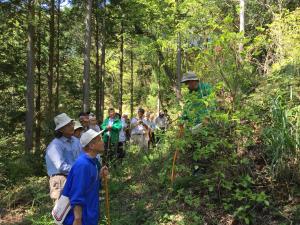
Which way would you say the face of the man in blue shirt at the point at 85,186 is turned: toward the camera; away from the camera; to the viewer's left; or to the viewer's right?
to the viewer's right

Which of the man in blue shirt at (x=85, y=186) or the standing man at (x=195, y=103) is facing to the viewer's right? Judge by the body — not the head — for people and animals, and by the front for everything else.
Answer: the man in blue shirt

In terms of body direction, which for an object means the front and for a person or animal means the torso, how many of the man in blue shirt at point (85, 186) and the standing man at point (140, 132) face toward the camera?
1

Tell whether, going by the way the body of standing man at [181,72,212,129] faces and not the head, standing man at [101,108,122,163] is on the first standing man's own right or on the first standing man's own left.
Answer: on the first standing man's own right

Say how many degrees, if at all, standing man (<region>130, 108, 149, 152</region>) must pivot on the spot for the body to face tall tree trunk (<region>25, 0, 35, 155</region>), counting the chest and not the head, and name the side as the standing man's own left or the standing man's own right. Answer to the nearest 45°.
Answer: approximately 135° to the standing man's own right

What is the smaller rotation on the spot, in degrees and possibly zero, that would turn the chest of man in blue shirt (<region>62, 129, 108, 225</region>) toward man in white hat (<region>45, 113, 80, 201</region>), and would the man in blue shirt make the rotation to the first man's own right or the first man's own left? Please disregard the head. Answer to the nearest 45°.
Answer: approximately 90° to the first man's own left

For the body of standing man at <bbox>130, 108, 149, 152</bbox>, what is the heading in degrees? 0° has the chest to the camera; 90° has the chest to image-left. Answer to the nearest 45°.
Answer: approximately 0°

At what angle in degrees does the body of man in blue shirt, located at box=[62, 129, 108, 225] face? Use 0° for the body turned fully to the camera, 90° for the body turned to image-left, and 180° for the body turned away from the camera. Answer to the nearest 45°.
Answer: approximately 270°

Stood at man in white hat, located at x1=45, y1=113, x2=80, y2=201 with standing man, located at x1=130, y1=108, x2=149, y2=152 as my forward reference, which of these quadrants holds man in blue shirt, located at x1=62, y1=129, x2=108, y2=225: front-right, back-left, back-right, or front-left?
back-right
